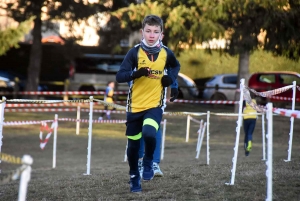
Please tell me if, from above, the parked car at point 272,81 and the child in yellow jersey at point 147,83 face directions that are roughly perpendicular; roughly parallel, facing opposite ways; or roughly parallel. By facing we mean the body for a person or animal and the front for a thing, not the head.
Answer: roughly perpendicular

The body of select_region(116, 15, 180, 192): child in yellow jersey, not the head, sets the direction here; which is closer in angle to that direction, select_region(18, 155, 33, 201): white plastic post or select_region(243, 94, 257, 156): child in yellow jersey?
the white plastic post

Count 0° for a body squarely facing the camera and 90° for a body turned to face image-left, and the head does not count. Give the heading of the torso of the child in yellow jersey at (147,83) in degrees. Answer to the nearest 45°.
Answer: approximately 0°
